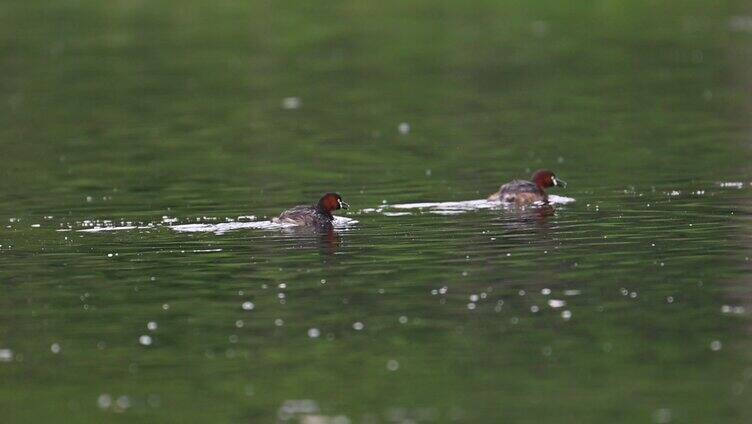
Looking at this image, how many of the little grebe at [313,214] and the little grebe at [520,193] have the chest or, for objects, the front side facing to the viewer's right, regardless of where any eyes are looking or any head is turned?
2

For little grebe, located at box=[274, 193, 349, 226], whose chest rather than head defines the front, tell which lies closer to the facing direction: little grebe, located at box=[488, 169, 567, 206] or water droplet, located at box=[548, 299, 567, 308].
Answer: the little grebe

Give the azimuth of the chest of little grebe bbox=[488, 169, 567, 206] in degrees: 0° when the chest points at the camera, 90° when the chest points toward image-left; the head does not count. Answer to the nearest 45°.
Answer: approximately 270°

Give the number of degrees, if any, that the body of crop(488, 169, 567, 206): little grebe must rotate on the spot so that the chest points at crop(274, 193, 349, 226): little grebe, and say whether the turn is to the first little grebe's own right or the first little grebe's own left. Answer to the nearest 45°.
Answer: approximately 135° to the first little grebe's own right

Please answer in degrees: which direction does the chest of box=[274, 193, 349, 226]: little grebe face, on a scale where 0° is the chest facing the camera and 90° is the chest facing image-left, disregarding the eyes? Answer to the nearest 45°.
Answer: approximately 270°

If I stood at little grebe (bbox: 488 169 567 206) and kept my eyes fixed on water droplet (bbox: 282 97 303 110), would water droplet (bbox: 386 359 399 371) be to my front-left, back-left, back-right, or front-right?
back-left

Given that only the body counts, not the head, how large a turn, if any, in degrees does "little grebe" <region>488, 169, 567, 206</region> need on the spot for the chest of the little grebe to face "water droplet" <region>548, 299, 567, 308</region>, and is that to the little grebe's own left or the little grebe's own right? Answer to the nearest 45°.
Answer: approximately 90° to the little grebe's own right

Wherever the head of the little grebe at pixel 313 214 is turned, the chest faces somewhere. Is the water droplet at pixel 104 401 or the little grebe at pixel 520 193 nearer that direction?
the little grebe

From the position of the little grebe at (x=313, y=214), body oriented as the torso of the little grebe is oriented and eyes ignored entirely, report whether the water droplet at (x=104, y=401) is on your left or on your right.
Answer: on your right

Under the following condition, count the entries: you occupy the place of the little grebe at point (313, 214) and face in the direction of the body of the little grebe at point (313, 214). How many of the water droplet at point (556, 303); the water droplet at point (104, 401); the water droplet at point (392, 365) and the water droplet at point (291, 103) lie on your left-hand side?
1

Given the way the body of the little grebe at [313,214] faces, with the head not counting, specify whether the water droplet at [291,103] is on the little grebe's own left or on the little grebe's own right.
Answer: on the little grebe's own left

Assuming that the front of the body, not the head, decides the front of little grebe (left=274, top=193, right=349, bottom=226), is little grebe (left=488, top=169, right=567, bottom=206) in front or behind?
in front
